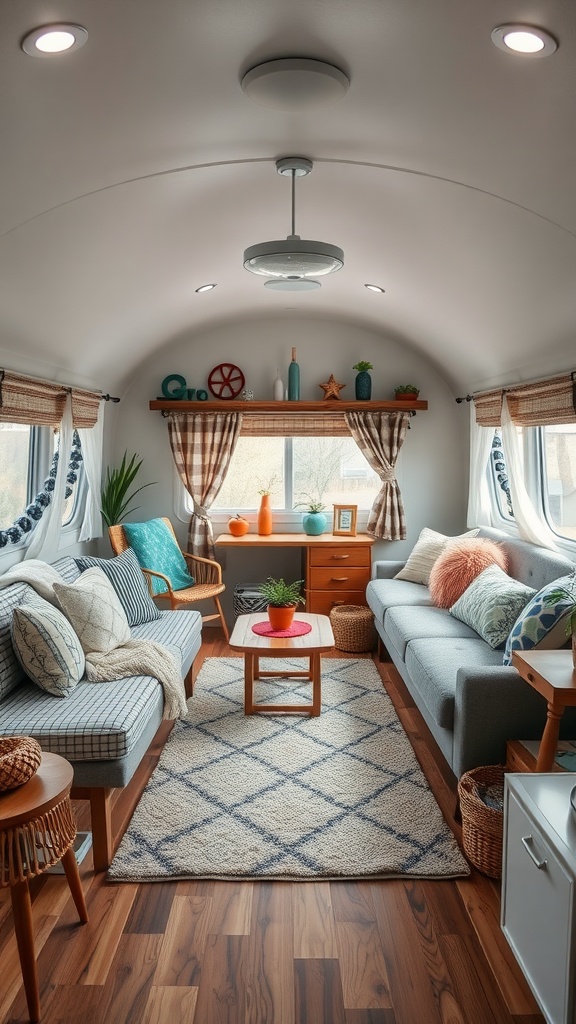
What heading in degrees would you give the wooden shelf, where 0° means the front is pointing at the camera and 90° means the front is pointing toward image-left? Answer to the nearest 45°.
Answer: approximately 0°

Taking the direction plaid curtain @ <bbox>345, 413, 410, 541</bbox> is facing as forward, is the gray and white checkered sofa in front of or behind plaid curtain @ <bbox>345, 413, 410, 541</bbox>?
in front

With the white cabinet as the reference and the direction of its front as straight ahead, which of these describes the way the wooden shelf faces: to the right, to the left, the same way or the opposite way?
to the left

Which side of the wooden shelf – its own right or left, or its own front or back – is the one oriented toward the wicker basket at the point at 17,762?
front

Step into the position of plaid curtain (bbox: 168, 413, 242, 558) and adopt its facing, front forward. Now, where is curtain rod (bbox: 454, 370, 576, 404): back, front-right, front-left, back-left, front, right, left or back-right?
front-left

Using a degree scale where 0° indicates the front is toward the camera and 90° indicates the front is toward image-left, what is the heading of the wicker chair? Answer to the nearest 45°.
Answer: approximately 315°

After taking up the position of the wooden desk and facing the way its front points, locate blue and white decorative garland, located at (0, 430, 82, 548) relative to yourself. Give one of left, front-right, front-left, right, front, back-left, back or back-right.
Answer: front-right

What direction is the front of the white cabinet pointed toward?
to the viewer's left

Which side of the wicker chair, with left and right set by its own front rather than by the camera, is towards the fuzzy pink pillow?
front

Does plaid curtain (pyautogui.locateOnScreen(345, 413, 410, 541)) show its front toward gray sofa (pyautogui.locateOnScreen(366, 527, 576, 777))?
yes

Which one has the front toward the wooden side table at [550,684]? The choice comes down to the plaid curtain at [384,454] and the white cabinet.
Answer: the plaid curtain
